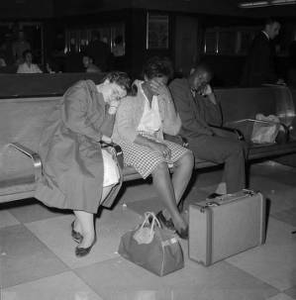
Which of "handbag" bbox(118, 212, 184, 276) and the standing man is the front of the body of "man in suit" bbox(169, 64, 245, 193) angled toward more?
the handbag

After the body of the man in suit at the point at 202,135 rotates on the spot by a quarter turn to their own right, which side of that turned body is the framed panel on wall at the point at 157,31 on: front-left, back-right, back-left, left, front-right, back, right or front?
back-right

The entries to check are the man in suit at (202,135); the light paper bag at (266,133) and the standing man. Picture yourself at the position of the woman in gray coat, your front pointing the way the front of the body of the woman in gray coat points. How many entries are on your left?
3

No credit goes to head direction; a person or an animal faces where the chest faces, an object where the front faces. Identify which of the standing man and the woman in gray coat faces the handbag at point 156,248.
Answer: the woman in gray coat

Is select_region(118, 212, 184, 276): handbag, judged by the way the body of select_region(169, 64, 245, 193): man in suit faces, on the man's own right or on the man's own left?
on the man's own right
